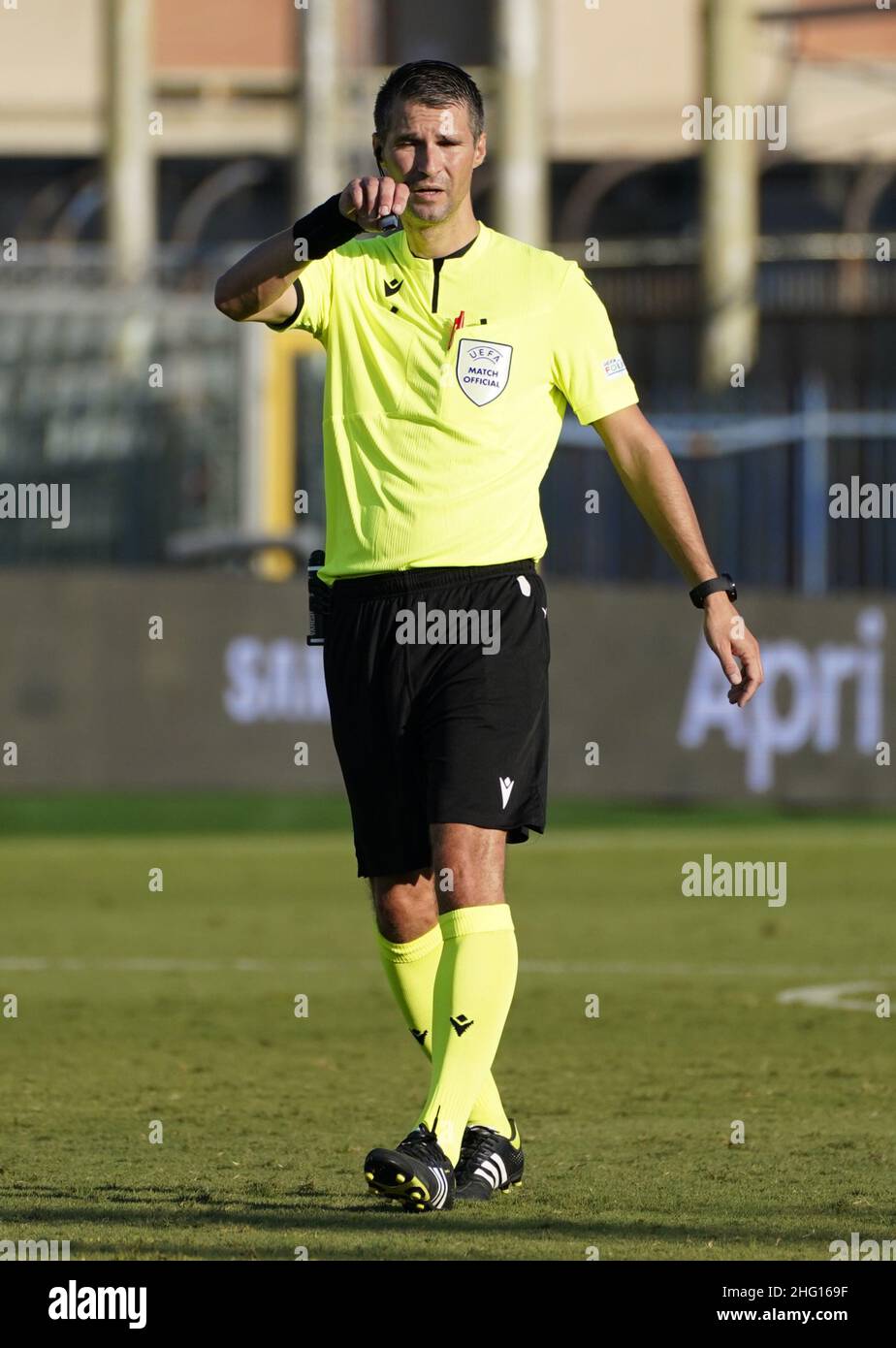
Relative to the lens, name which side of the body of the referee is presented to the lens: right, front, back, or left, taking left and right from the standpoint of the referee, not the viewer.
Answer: front
